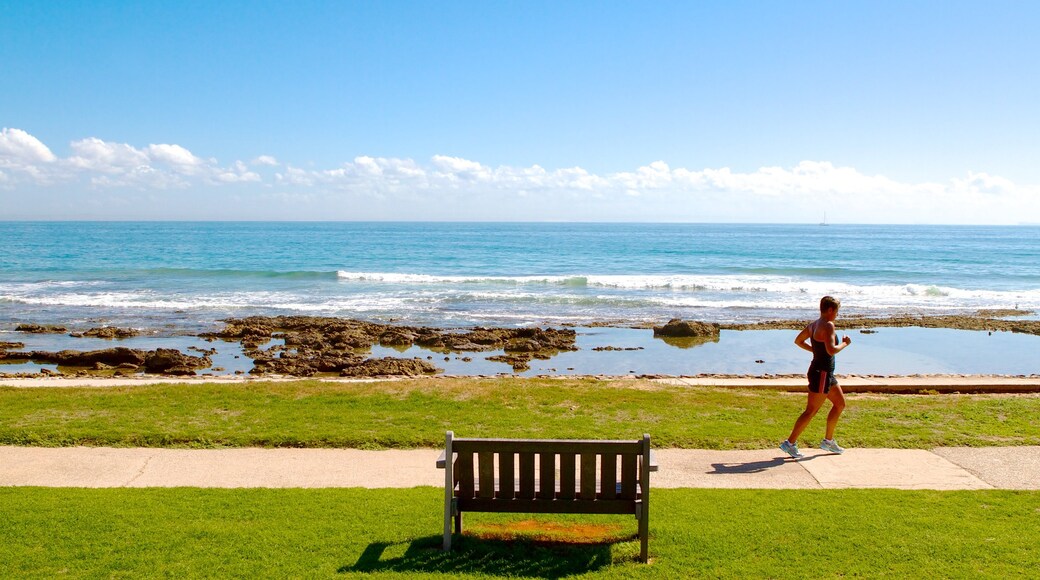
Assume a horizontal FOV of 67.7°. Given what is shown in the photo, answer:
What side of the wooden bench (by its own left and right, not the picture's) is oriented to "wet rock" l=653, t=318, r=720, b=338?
front

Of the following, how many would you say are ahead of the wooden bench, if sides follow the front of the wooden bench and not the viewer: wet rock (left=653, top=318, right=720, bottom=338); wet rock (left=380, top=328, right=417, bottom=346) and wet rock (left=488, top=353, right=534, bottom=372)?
3

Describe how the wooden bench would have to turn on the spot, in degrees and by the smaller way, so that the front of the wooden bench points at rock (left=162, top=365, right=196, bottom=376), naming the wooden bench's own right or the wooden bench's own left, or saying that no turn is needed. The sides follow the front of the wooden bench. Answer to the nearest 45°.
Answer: approximately 45° to the wooden bench's own left

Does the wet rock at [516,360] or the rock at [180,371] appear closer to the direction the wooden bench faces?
the wet rock

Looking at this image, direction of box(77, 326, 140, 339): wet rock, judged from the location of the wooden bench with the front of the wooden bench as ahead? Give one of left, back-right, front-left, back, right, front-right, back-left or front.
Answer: front-left

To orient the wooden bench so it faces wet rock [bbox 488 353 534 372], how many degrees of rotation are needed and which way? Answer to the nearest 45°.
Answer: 0° — it already faces it

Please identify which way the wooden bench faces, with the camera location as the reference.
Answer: facing away from the viewer

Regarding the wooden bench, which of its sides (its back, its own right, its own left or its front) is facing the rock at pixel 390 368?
front

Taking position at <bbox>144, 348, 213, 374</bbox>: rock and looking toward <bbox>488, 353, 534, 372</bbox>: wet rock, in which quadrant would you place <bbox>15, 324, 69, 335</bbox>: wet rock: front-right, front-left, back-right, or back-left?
back-left

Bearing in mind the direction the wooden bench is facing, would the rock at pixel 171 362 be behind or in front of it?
in front

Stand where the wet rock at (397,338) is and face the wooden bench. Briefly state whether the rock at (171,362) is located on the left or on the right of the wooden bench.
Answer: right
